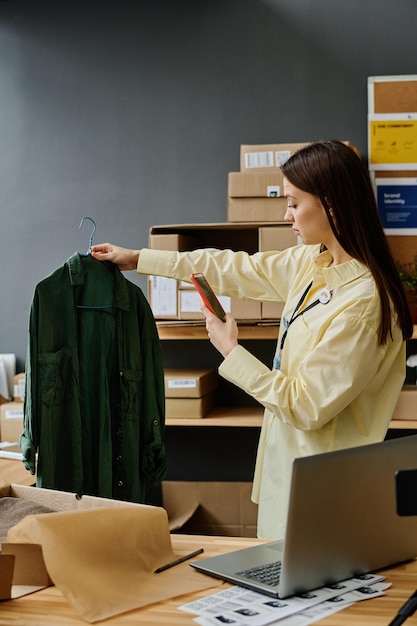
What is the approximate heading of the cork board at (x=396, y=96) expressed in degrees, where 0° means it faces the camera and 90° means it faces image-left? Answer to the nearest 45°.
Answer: approximately 0°

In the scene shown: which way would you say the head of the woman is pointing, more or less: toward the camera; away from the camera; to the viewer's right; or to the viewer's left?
to the viewer's left

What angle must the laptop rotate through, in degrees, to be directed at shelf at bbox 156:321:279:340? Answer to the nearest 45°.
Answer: approximately 45° to its right

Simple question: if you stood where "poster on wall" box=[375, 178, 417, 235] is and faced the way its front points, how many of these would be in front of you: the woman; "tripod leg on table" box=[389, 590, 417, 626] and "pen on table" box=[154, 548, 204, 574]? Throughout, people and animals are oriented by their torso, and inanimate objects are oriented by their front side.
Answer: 3

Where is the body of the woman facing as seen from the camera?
to the viewer's left

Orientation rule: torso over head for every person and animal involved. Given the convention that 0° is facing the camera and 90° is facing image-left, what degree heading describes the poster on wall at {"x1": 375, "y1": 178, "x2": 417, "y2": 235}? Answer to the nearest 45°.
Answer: approximately 0°

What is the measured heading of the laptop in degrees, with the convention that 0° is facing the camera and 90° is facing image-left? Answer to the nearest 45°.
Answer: approximately 135°

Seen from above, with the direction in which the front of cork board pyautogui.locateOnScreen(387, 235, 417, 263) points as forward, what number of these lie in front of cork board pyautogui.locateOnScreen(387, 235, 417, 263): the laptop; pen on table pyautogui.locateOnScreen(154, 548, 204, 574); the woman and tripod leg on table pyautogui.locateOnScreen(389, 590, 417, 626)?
4
